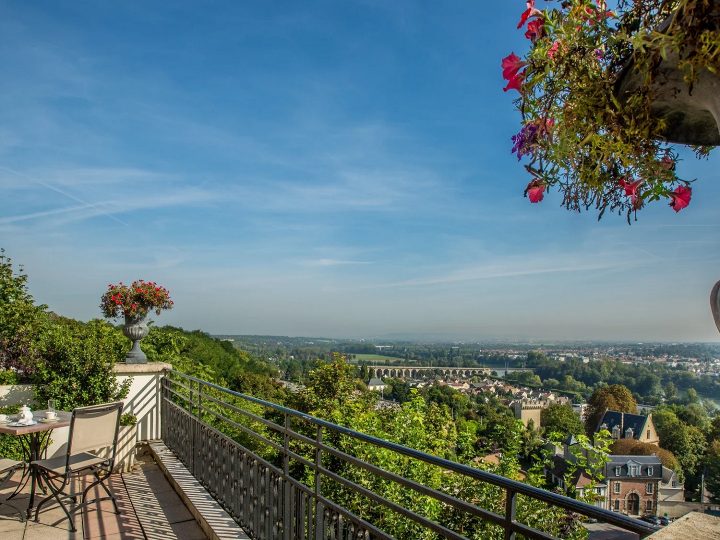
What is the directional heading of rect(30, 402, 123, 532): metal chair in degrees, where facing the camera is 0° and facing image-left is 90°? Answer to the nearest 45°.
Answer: approximately 135°

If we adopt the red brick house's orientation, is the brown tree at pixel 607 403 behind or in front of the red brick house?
behind

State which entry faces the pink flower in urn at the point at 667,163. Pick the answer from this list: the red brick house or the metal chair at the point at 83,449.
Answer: the red brick house

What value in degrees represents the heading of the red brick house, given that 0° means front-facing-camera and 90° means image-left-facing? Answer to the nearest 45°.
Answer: approximately 0°

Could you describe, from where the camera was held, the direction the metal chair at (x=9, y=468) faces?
facing to the right of the viewer

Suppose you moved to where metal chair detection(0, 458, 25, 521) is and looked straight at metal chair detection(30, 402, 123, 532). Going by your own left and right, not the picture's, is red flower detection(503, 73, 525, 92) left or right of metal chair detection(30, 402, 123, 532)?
right

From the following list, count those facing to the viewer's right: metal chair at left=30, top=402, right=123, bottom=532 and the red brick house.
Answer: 0

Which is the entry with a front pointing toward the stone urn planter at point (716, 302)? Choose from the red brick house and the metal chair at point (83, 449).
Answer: the red brick house

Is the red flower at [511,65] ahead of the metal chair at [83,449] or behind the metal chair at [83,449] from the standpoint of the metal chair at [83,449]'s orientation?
behind

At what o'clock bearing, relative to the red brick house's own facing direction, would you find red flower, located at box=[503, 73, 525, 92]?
The red flower is roughly at 12 o'clock from the red brick house.

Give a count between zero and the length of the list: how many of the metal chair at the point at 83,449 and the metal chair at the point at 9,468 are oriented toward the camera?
0

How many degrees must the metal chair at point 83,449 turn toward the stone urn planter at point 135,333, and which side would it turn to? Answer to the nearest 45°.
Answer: approximately 45° to its right
